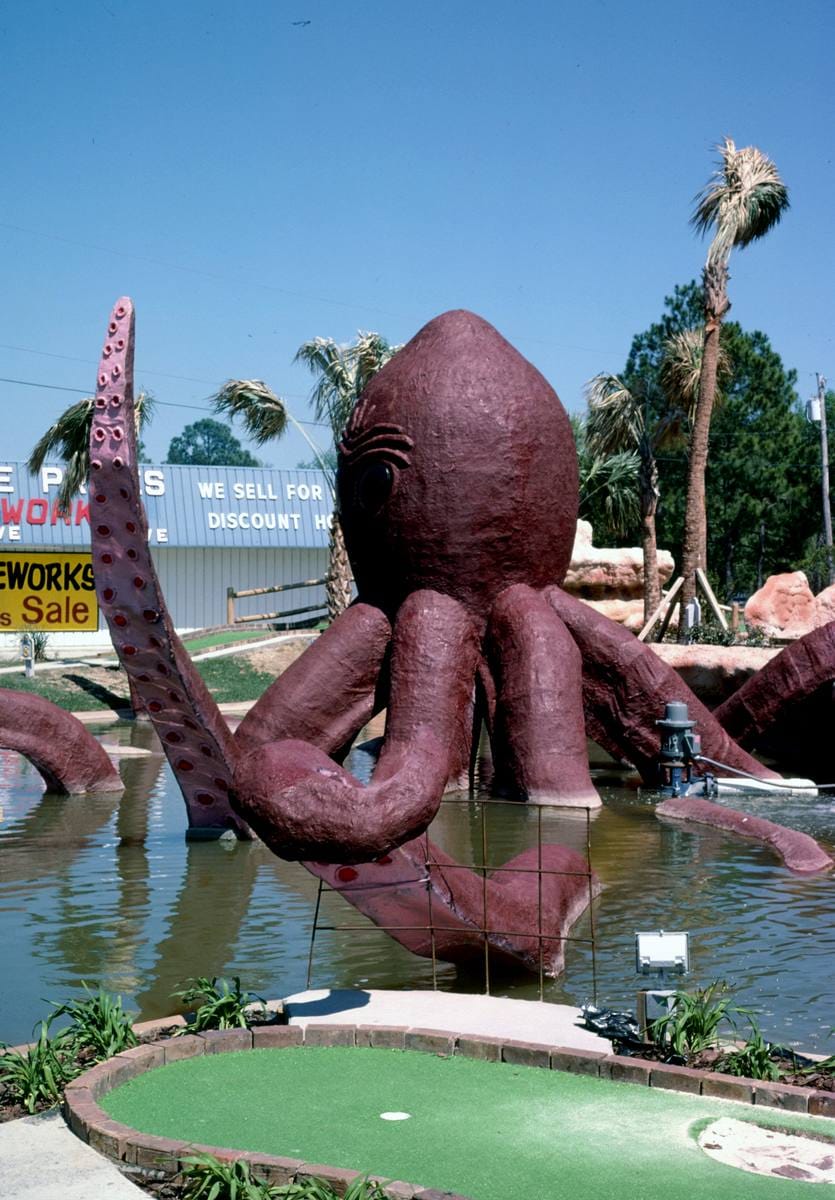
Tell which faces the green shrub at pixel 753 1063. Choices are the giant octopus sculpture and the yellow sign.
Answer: the yellow sign

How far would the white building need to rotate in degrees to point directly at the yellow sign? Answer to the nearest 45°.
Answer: approximately 45° to its right

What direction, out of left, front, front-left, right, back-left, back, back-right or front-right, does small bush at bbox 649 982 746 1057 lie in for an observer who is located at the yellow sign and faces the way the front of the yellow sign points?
front

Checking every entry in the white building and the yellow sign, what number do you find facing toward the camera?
2

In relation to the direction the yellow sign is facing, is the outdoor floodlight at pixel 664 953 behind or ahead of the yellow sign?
ahead

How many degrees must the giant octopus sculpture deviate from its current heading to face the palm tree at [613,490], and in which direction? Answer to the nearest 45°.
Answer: approximately 90° to its right

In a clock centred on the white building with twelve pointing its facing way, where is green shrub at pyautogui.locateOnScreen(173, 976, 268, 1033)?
The green shrub is roughly at 12 o'clock from the white building.

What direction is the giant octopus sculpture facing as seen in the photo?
to the viewer's left

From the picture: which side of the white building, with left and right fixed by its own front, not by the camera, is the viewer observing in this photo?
front

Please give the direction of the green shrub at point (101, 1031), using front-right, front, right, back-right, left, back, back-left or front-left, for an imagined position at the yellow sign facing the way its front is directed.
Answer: front

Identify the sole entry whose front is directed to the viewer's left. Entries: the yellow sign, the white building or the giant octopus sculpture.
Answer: the giant octopus sculpture

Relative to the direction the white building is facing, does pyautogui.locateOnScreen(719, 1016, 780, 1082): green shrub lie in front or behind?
in front

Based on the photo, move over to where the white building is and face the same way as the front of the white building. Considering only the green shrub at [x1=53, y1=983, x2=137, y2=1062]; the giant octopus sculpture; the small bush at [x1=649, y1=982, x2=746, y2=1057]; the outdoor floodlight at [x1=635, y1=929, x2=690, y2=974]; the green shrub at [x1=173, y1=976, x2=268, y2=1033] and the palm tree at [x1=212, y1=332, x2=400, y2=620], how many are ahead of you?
6
